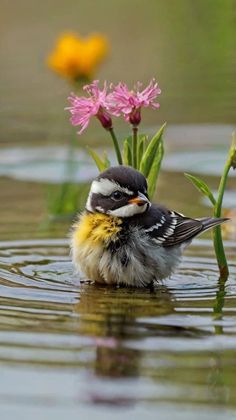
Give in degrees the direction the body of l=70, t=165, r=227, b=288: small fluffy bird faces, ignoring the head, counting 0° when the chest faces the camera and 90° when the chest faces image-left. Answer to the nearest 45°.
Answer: approximately 45°

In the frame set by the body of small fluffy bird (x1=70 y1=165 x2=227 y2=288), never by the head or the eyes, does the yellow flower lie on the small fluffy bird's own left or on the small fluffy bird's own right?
on the small fluffy bird's own right
